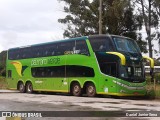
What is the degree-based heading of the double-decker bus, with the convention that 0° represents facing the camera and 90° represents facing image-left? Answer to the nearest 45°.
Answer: approximately 315°

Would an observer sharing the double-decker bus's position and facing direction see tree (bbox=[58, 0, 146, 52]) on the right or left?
on its left
